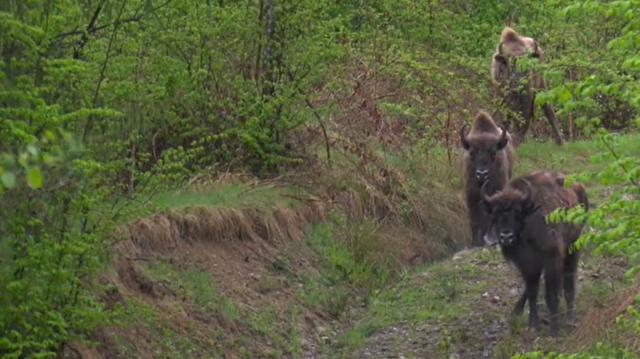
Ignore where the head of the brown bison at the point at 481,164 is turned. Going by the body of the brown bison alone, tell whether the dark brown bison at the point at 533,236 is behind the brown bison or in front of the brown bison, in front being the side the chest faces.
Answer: in front

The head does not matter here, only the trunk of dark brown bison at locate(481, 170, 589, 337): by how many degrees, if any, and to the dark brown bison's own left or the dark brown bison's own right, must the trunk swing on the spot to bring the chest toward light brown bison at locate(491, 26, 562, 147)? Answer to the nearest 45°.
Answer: approximately 135° to the dark brown bison's own right

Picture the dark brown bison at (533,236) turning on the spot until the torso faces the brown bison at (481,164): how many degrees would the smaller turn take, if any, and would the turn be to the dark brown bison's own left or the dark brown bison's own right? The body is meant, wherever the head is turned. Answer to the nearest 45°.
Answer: approximately 135° to the dark brown bison's own right

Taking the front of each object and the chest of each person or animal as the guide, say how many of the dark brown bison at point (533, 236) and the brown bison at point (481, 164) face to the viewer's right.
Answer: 0

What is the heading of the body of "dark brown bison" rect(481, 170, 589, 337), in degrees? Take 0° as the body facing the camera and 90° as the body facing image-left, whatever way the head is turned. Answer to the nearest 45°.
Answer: approximately 45°

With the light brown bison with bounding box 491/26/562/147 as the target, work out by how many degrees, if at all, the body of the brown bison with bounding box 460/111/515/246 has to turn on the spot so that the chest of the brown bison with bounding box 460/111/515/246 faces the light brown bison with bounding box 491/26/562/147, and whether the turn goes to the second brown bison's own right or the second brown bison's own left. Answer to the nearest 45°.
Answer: approximately 180°

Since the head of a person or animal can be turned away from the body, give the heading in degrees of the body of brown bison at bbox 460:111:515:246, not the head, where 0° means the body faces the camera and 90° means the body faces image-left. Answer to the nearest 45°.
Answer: approximately 0°

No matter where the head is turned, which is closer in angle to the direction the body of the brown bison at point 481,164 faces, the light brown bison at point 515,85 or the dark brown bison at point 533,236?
the dark brown bison

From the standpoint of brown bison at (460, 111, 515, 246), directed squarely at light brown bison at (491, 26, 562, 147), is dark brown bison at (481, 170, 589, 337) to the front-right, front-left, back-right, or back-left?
back-right

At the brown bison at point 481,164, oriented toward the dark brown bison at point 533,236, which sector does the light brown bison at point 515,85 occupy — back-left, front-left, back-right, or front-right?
back-left
